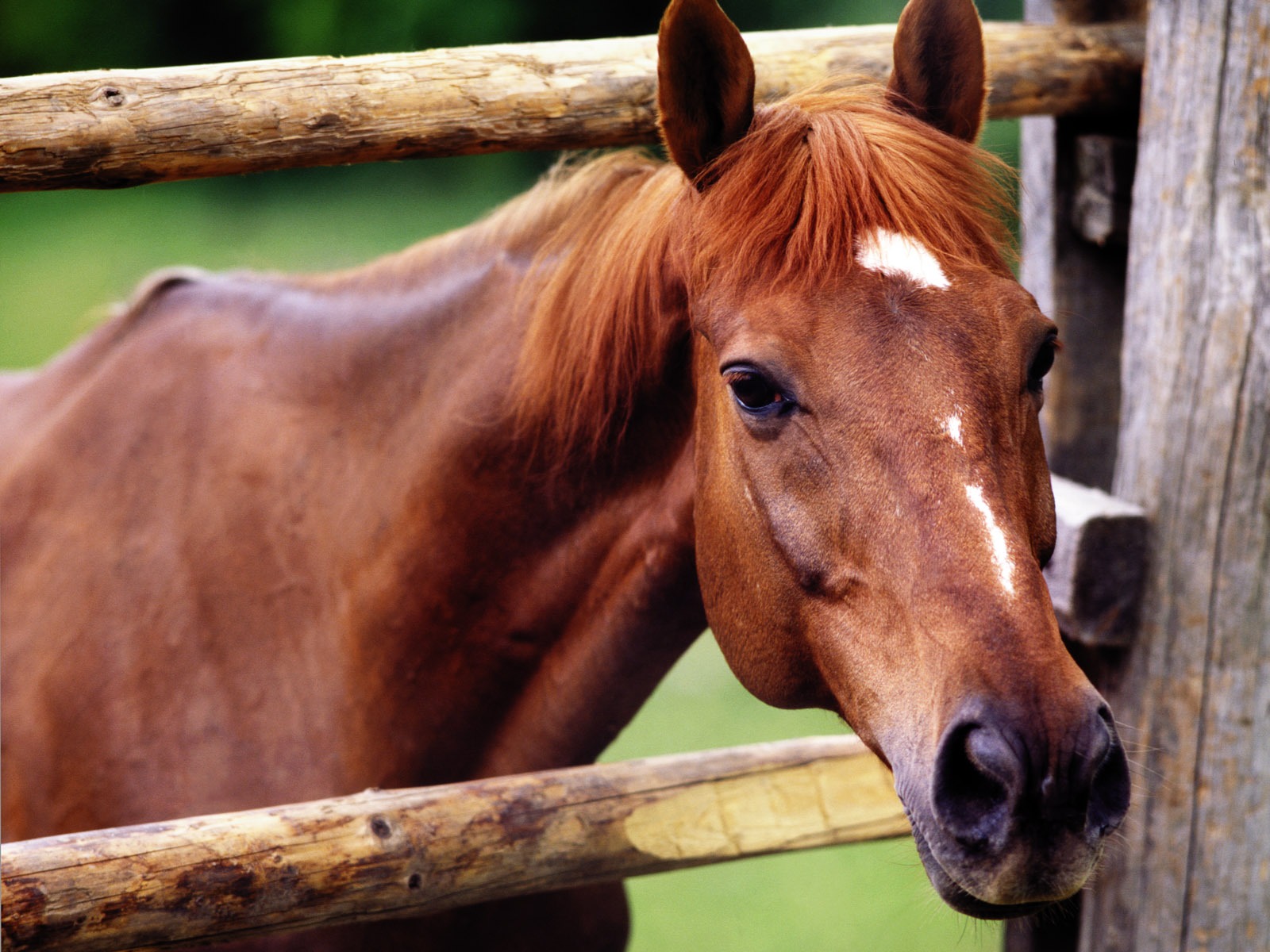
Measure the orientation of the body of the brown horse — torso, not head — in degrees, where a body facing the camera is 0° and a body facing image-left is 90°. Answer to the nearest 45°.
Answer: approximately 315°

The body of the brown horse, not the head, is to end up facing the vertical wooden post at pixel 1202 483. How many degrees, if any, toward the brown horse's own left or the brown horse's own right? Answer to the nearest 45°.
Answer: approximately 45° to the brown horse's own left
